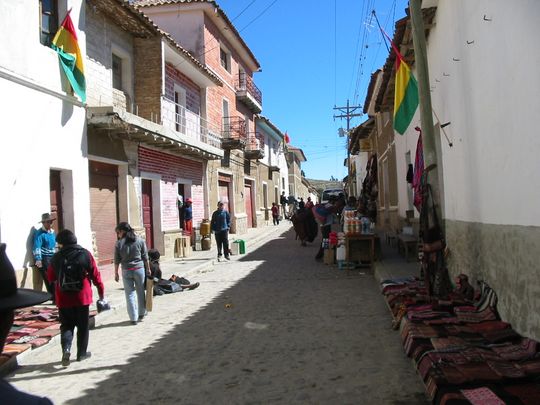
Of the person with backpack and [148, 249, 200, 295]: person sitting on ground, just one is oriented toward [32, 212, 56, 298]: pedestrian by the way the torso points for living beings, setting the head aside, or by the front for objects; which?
the person with backpack

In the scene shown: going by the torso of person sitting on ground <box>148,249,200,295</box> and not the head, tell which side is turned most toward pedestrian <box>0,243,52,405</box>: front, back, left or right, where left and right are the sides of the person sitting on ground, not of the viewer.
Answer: right

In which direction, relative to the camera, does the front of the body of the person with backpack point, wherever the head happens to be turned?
away from the camera

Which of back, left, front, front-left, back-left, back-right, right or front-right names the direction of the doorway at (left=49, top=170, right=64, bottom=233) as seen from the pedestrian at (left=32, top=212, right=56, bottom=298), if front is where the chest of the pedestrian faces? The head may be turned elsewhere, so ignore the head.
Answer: back-left

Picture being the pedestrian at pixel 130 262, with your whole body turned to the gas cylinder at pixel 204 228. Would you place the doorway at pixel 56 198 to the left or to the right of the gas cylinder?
left

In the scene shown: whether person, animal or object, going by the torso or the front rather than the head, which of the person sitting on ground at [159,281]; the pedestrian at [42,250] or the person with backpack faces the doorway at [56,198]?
the person with backpack

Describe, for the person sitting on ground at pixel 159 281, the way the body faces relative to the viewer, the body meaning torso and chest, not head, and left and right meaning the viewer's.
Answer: facing to the right of the viewer

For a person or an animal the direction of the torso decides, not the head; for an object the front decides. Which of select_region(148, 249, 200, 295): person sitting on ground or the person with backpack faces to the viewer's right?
the person sitting on ground

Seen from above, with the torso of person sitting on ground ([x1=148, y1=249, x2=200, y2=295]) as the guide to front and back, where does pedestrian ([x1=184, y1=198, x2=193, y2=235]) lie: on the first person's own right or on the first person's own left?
on the first person's own left
